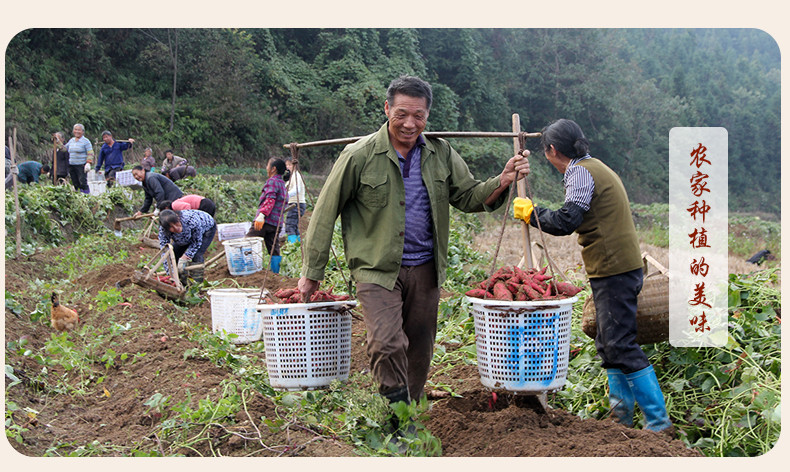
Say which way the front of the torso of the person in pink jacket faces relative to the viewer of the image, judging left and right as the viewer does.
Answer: facing to the left of the viewer

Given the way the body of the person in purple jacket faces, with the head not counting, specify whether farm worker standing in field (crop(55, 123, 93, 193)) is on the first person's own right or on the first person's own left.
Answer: on the first person's own right

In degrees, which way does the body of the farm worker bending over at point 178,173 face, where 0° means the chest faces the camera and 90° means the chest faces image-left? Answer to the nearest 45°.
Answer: approximately 90°

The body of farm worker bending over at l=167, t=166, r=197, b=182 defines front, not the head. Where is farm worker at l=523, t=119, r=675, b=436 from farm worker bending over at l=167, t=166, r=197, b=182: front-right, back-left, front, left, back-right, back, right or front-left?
left
